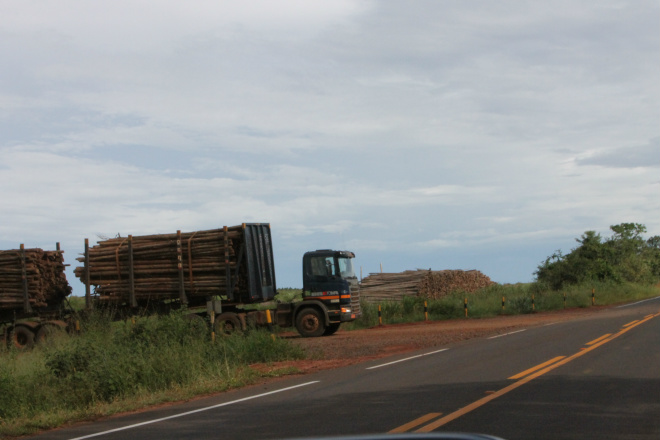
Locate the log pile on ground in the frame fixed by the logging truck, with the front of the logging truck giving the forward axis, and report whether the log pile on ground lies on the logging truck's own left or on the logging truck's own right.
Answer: on the logging truck's own left

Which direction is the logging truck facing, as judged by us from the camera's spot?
facing the viewer and to the right of the viewer
